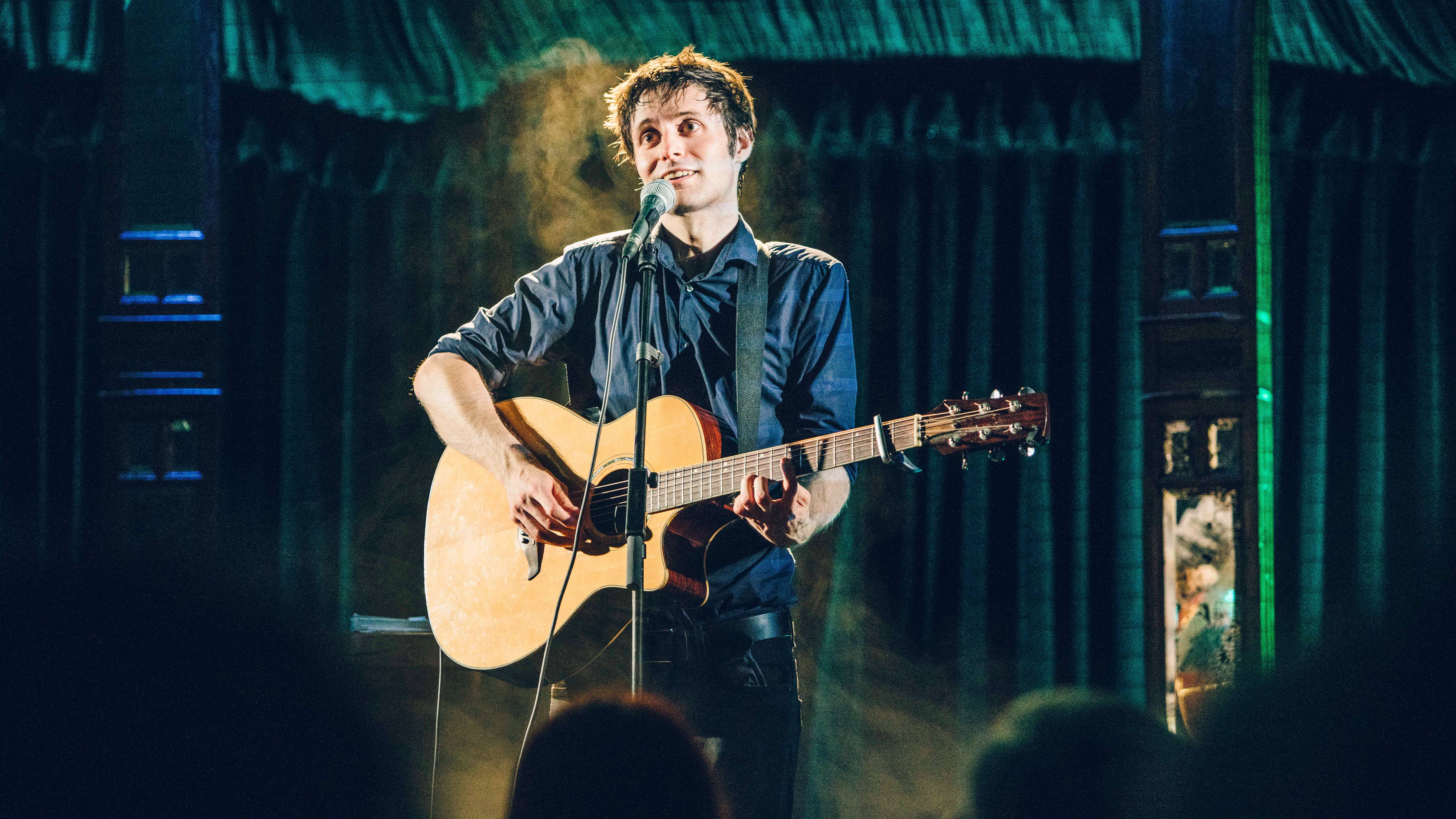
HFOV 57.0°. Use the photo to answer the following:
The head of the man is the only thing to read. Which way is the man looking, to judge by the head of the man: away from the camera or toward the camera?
toward the camera

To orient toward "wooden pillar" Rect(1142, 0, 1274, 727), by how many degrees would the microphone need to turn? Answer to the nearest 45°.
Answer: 0° — it already faces it

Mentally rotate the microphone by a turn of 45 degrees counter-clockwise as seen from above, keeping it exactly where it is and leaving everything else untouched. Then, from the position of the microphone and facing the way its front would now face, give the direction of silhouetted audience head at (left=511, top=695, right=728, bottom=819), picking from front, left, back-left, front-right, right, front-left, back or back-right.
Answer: back

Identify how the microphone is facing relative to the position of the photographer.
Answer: facing away from the viewer and to the right of the viewer

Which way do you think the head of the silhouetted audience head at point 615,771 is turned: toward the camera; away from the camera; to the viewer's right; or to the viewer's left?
away from the camera

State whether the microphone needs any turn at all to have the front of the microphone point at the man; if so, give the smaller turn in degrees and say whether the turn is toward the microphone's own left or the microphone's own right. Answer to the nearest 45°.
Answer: approximately 45° to the microphone's own left

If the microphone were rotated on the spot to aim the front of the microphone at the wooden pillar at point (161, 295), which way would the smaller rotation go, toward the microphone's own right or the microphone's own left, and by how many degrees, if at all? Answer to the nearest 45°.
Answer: approximately 90° to the microphone's own left
